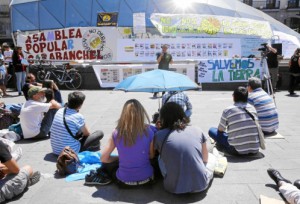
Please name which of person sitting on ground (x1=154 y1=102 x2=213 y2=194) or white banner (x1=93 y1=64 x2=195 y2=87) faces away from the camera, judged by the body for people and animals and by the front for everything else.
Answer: the person sitting on ground

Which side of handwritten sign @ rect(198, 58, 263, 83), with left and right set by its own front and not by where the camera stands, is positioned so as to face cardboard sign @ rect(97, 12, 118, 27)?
right

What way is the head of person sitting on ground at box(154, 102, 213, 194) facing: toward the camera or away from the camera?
away from the camera

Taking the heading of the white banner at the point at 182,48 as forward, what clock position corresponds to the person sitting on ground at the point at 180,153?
The person sitting on ground is roughly at 12 o'clock from the white banner.

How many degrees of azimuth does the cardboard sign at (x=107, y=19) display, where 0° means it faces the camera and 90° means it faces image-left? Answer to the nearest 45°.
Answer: approximately 0°

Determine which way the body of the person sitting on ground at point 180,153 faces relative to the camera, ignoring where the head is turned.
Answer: away from the camera

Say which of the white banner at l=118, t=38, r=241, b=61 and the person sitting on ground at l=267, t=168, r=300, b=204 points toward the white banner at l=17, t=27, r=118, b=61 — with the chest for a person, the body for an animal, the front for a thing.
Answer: the person sitting on ground

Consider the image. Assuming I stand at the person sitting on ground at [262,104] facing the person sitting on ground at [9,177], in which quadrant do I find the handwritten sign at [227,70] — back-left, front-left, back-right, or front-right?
back-right

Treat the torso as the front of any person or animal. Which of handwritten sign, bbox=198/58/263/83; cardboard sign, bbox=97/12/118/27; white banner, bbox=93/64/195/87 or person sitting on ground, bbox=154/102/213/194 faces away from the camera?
the person sitting on ground

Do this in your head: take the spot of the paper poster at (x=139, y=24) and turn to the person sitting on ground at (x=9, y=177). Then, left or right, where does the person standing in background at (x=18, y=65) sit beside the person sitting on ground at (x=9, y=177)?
right

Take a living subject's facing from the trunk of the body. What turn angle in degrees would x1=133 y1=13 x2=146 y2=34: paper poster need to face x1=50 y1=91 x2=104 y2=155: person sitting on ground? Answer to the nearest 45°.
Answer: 0° — it already faces them

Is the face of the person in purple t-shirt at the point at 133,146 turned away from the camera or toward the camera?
away from the camera

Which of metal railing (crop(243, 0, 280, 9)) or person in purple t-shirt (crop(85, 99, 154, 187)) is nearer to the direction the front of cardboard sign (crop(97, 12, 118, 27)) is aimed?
the person in purple t-shirt
